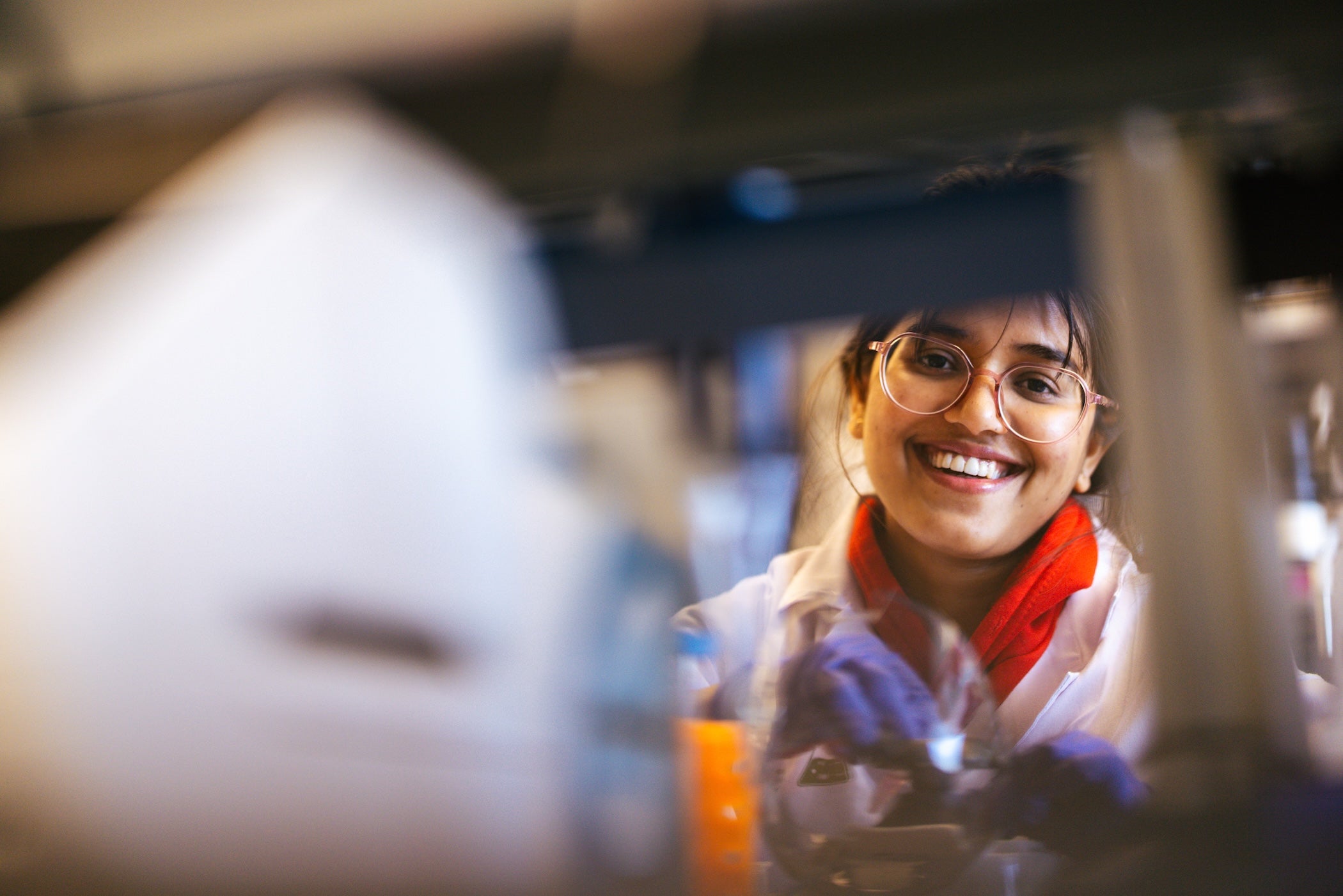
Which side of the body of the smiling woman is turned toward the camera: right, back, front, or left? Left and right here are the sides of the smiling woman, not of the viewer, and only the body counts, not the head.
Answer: front

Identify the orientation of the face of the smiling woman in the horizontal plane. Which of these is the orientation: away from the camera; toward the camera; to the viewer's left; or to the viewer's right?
toward the camera
